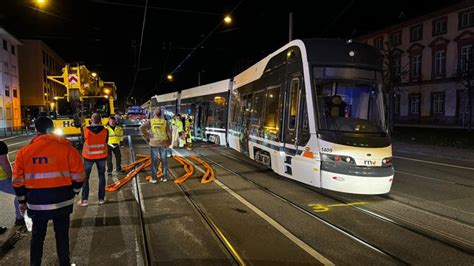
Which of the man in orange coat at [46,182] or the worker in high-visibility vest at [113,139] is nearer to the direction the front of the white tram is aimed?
the man in orange coat

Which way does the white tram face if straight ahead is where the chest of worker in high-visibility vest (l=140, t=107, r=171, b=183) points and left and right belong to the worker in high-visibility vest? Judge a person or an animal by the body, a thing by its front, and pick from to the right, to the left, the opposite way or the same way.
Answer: the opposite way

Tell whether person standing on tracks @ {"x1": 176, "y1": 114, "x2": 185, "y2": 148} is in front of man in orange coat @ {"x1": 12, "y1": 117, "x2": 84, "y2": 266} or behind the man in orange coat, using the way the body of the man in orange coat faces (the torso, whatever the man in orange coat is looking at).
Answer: in front

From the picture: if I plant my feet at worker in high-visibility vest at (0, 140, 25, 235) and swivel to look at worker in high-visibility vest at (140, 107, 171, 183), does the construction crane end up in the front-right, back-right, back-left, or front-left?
front-left

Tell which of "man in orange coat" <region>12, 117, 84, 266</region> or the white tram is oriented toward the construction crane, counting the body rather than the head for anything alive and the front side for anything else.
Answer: the man in orange coat

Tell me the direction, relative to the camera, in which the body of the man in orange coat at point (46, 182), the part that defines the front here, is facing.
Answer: away from the camera

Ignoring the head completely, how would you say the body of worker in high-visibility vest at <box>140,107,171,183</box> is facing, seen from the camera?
away from the camera

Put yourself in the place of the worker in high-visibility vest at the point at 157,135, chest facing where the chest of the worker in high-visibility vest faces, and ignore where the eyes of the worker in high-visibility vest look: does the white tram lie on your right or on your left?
on your right

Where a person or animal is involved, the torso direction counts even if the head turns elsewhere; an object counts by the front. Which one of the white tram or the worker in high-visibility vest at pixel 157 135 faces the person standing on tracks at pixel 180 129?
the worker in high-visibility vest
